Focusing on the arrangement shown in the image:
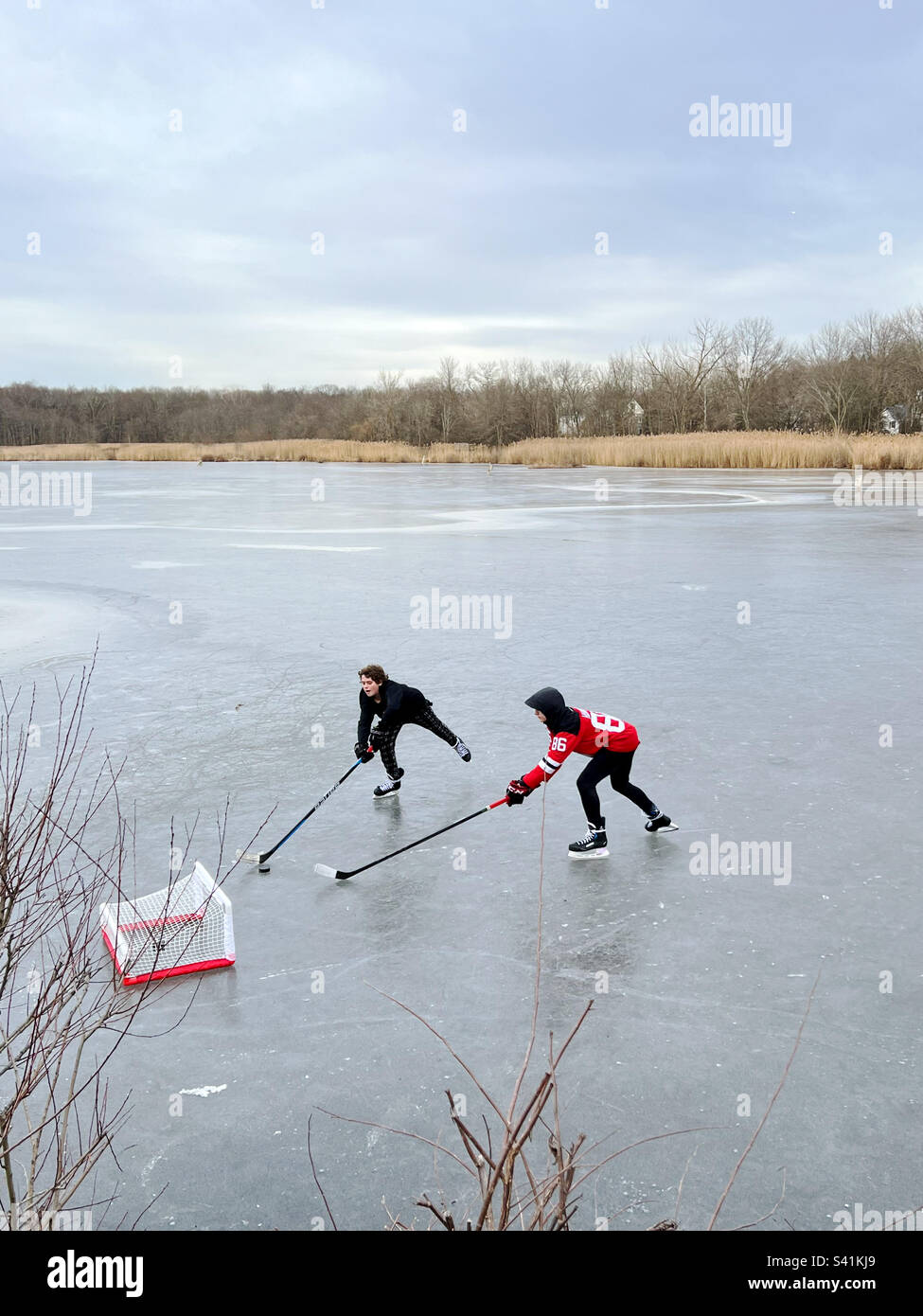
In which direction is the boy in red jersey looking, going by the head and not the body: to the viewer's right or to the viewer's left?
to the viewer's left

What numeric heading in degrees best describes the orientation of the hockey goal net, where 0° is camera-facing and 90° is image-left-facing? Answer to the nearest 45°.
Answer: approximately 180°

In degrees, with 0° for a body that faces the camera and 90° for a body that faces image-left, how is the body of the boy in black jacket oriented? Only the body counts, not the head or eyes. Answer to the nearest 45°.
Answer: approximately 45°

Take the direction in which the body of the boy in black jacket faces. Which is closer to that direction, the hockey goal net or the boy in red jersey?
the hockey goal net

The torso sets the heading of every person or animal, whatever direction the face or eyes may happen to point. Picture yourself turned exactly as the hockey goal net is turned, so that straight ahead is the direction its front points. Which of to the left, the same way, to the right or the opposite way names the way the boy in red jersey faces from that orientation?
to the left

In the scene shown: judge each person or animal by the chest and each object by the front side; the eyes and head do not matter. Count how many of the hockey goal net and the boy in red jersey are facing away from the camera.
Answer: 1

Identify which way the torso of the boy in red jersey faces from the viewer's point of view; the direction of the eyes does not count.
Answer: to the viewer's left

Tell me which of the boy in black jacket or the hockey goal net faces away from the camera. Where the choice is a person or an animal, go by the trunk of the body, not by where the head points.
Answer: the hockey goal net

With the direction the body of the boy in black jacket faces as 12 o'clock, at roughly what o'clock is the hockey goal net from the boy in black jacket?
The hockey goal net is roughly at 11 o'clock from the boy in black jacket.
